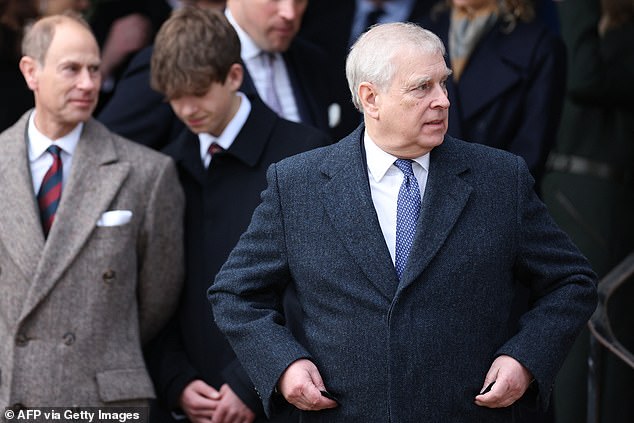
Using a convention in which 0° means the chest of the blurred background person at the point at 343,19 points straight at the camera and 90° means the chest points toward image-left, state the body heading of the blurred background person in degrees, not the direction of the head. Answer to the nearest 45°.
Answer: approximately 0°

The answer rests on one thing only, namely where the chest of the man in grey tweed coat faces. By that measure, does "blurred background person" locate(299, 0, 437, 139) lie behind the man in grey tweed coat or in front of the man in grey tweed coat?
behind

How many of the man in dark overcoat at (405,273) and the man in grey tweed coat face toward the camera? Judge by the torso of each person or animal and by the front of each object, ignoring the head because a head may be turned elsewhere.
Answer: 2

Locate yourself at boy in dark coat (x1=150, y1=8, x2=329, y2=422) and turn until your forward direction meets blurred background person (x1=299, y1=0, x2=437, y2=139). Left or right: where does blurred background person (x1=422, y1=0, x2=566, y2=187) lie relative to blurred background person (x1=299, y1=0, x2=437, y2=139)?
right

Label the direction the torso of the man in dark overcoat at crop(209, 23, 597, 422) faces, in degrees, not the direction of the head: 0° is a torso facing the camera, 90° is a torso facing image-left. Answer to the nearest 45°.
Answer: approximately 0°

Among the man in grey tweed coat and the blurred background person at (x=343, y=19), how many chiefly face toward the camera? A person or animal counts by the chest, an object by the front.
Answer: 2

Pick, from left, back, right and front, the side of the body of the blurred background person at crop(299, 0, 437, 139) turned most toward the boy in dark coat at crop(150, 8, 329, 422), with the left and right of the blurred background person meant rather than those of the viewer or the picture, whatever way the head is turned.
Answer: front

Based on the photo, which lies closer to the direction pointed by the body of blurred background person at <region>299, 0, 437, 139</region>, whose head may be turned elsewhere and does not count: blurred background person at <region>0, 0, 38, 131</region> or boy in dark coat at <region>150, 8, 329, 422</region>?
the boy in dark coat

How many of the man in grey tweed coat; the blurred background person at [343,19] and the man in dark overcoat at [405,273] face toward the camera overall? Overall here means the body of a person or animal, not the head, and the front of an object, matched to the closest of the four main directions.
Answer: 3

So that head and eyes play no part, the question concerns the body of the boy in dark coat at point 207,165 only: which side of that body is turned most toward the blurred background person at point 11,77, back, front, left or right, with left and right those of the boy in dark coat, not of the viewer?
right

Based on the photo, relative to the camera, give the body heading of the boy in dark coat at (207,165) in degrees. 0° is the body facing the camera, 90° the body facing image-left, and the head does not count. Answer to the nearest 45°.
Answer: approximately 45°
